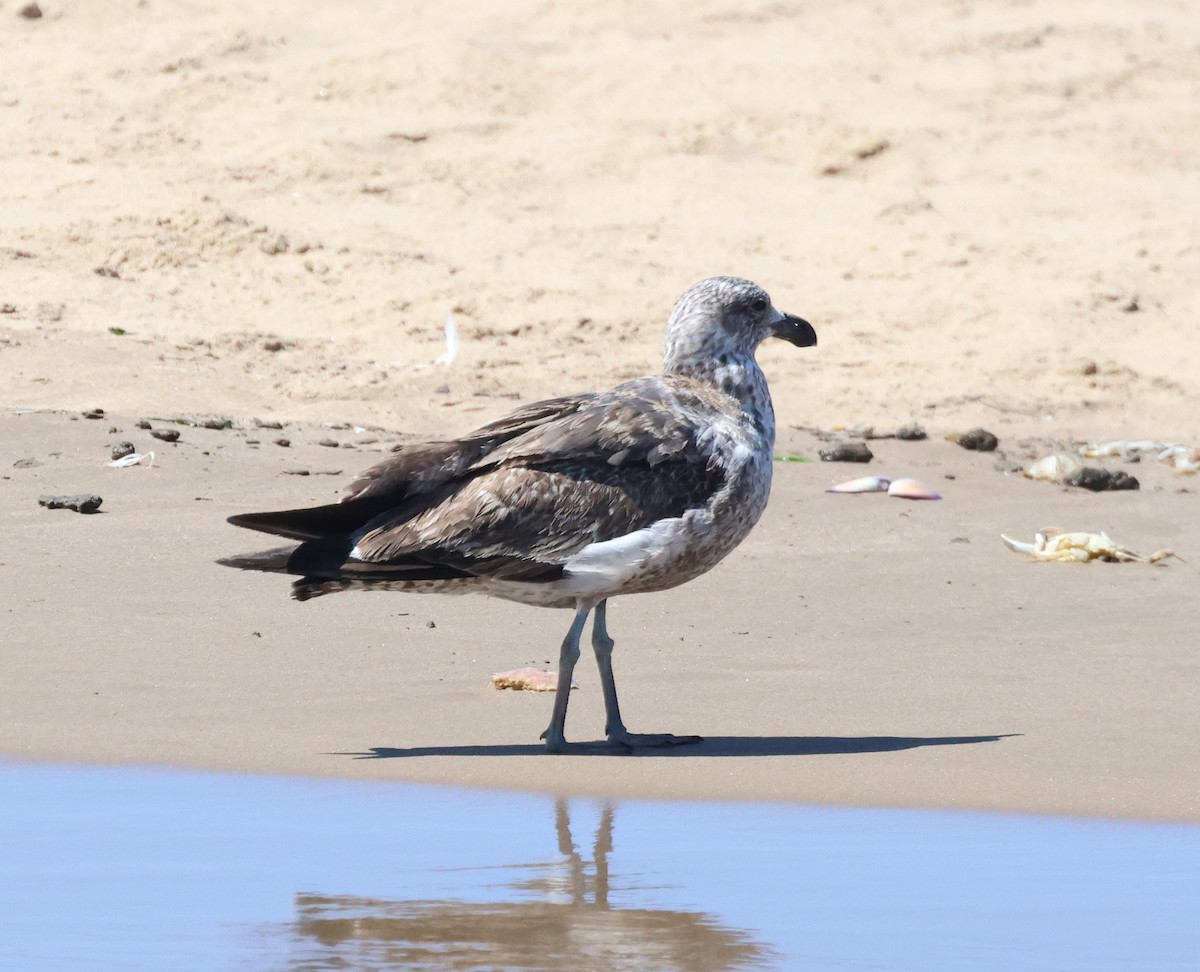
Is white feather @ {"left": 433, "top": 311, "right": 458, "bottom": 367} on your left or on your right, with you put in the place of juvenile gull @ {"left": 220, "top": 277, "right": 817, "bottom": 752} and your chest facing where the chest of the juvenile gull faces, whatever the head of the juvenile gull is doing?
on your left

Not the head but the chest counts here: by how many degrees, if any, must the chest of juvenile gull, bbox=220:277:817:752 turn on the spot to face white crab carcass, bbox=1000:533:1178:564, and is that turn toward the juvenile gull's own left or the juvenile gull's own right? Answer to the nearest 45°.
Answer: approximately 45° to the juvenile gull's own left

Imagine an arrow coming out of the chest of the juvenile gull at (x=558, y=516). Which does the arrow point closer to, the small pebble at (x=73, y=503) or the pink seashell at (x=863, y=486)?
the pink seashell

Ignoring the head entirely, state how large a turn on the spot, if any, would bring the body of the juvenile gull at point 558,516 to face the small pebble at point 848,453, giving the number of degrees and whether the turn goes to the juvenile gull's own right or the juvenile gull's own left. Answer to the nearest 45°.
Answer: approximately 90° to the juvenile gull's own left

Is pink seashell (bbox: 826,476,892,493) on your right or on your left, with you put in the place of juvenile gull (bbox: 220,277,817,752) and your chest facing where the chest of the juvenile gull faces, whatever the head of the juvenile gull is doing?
on your left

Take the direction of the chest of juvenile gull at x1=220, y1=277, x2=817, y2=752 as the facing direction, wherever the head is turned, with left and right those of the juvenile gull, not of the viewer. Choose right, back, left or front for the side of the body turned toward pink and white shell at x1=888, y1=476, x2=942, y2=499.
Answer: left

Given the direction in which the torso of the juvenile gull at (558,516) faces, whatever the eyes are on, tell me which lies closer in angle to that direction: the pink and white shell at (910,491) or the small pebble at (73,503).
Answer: the pink and white shell

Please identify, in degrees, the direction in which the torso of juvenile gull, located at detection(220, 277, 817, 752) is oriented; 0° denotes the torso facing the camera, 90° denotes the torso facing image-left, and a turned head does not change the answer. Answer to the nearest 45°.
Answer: approximately 270°
